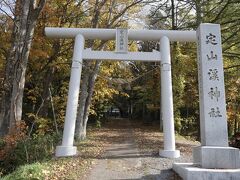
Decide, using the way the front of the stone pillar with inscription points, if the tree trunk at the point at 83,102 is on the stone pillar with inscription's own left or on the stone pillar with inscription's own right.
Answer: on the stone pillar with inscription's own right

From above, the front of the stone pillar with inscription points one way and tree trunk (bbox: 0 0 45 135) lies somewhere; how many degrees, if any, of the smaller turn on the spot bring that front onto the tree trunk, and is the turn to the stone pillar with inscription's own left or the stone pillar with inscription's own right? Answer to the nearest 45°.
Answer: approximately 90° to the stone pillar with inscription's own right

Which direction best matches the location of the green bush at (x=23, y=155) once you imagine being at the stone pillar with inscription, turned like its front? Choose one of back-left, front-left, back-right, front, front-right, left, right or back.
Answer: right

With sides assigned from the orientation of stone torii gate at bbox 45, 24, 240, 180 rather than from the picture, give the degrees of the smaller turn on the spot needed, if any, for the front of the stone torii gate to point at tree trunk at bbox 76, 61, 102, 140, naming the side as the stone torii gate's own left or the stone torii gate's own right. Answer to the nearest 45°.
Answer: approximately 135° to the stone torii gate's own right

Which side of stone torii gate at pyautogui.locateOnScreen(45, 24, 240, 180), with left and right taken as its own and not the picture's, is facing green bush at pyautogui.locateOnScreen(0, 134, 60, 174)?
right
